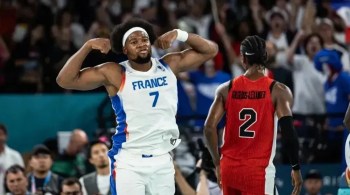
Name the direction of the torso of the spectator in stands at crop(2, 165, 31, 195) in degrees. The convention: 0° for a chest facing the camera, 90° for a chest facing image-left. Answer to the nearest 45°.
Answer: approximately 0°

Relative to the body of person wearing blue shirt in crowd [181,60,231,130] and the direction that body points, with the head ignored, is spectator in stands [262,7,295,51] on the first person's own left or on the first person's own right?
on the first person's own left

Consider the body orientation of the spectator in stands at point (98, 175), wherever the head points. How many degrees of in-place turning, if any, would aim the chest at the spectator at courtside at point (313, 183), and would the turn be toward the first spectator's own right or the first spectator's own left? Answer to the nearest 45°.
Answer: approximately 45° to the first spectator's own left
